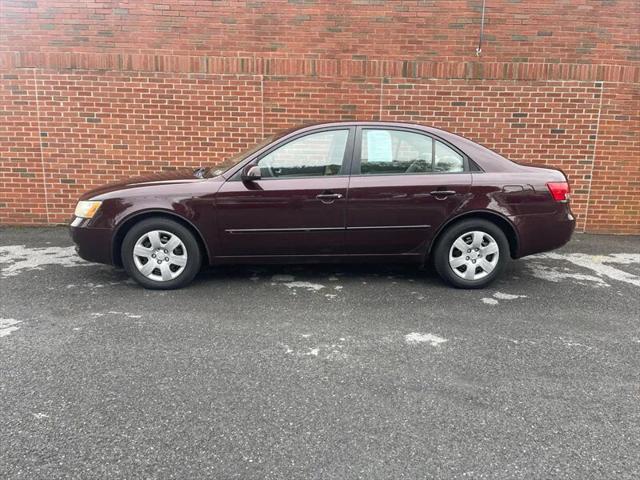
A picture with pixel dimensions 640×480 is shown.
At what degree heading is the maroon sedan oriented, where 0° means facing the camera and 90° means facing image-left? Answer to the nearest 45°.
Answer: approximately 90°
